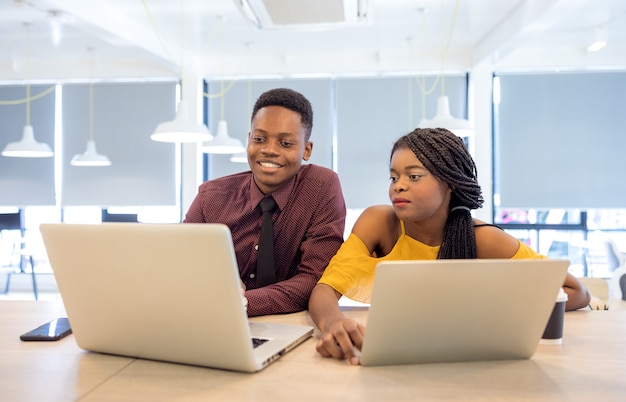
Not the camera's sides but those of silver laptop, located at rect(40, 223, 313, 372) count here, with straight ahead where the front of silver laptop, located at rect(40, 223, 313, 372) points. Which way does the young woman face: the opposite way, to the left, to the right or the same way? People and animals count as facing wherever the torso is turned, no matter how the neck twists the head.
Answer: the opposite way

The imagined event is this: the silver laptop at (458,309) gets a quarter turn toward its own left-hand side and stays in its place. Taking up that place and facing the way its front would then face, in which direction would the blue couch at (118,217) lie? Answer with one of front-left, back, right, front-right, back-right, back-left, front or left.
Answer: front-right

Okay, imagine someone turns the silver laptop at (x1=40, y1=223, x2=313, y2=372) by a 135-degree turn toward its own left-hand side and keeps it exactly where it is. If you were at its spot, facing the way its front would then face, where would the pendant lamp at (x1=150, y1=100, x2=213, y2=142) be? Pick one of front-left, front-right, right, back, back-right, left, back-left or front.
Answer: right

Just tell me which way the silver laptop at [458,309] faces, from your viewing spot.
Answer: facing away from the viewer

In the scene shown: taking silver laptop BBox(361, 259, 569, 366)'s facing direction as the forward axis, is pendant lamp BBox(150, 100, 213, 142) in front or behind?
in front

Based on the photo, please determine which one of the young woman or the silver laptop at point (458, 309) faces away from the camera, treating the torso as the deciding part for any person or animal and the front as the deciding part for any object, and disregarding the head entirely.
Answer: the silver laptop

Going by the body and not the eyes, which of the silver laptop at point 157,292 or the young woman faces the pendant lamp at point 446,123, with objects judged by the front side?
the silver laptop

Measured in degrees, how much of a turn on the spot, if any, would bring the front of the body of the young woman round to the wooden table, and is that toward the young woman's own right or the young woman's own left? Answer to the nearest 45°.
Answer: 0° — they already face it

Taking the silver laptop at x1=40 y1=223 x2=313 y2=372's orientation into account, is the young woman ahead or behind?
ahead

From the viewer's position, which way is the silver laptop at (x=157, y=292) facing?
facing away from the viewer and to the right of the viewer

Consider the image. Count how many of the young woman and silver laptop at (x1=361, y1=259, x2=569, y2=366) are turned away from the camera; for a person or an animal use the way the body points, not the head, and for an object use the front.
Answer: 1

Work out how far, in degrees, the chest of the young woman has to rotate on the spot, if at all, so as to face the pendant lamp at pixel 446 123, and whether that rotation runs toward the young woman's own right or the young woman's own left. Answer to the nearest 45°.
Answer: approximately 180°

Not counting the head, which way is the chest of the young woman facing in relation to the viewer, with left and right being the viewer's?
facing the viewer

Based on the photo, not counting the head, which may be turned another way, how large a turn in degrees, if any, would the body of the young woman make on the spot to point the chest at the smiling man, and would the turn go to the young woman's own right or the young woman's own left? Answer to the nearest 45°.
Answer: approximately 90° to the young woman's own right
